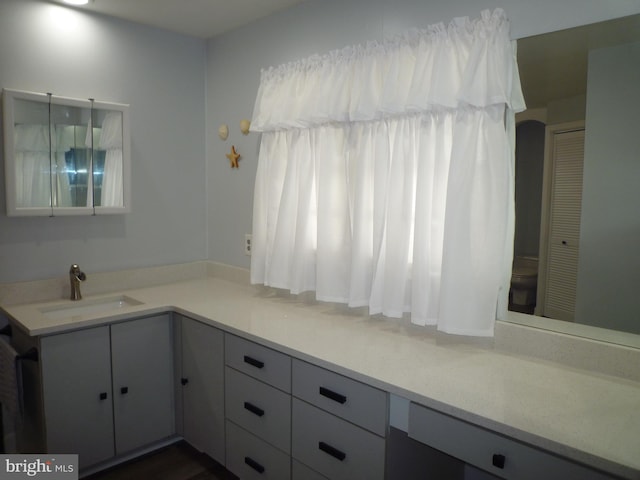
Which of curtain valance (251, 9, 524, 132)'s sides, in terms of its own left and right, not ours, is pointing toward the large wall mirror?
left

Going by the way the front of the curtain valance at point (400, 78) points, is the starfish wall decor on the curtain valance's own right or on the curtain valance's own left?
on the curtain valance's own right

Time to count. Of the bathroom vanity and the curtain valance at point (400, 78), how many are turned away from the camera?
0

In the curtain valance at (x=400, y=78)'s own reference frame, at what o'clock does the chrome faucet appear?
The chrome faucet is roughly at 2 o'clock from the curtain valance.

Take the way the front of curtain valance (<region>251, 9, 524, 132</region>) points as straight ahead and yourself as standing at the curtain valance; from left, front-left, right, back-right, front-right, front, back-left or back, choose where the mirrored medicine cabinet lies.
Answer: front-right

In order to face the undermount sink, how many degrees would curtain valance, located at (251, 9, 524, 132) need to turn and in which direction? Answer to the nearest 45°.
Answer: approximately 45° to its right

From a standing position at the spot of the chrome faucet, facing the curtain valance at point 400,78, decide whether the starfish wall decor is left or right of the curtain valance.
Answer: left
